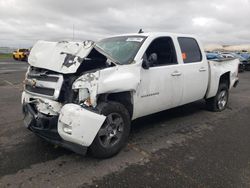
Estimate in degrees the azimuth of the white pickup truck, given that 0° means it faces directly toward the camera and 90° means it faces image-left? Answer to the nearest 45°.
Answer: approximately 45°

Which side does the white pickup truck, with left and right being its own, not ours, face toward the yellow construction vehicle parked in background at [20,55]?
right
